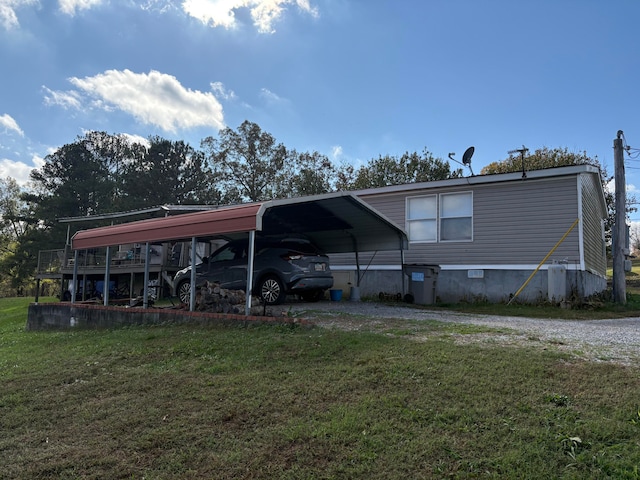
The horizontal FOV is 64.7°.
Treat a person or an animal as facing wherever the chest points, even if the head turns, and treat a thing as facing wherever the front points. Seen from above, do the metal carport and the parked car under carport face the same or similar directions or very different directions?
very different directions

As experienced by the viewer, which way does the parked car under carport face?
facing away from the viewer and to the left of the viewer

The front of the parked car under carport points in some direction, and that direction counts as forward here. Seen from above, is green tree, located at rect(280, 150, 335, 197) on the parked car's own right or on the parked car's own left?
on the parked car's own right

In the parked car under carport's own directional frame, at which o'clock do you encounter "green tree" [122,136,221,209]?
The green tree is roughly at 1 o'clock from the parked car under carport.

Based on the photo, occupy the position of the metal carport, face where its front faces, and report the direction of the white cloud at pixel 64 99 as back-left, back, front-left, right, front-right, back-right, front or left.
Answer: back

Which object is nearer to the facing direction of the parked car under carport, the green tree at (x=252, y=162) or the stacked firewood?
the green tree

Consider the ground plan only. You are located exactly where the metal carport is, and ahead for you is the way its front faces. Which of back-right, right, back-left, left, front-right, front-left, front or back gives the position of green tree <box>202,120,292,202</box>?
back-left

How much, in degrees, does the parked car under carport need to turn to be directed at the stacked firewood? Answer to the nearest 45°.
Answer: approximately 90° to its left

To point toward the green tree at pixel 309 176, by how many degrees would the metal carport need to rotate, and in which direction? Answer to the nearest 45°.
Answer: approximately 135° to its left

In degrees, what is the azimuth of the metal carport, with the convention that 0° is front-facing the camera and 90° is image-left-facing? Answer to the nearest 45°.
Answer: approximately 315°

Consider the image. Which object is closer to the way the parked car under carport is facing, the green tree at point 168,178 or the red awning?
the green tree
